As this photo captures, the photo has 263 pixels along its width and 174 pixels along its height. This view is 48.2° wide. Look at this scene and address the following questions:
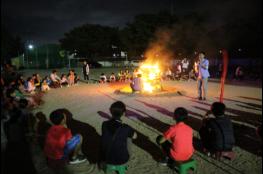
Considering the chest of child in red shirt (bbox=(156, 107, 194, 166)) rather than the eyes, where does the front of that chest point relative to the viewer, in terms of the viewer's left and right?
facing away from the viewer and to the left of the viewer

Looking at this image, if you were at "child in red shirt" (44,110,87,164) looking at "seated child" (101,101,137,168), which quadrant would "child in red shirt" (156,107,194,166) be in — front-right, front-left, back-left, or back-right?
front-left

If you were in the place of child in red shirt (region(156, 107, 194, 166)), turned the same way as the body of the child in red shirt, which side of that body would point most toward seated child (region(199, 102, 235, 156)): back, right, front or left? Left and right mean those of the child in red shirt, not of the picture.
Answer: right

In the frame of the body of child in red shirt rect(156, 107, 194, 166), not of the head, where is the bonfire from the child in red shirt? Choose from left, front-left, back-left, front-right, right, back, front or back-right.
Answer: front-right

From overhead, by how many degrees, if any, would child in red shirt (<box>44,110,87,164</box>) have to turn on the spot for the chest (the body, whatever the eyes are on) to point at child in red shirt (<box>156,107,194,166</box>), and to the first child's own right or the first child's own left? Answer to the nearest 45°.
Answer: approximately 45° to the first child's own right

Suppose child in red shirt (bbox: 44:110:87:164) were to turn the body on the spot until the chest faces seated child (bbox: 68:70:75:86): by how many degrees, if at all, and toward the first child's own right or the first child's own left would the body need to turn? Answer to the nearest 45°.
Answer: approximately 45° to the first child's own left

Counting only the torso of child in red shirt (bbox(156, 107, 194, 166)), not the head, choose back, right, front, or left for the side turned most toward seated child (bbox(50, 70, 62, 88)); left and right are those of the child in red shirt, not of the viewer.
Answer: front

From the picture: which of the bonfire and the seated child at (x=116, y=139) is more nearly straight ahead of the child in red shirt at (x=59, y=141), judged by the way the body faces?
the bonfire

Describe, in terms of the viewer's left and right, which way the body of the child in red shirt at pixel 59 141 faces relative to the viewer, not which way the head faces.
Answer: facing away from the viewer and to the right of the viewer

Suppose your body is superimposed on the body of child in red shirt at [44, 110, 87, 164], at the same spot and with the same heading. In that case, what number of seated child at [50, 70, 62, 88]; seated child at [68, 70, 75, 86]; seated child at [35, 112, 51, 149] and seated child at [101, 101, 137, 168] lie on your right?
1

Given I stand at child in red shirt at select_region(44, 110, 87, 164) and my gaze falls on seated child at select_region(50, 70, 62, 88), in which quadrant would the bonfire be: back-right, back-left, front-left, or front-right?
front-right

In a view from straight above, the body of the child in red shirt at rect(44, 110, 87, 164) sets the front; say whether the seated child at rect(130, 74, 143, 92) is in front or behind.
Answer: in front

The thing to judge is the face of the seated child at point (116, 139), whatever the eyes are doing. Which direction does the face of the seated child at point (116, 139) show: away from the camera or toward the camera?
away from the camera

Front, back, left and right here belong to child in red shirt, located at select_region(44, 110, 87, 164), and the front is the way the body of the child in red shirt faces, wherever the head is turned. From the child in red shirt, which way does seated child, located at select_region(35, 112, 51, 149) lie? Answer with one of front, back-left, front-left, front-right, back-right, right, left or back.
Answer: front-left

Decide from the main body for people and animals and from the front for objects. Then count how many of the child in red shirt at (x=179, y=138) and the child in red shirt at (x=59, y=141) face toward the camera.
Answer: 0
